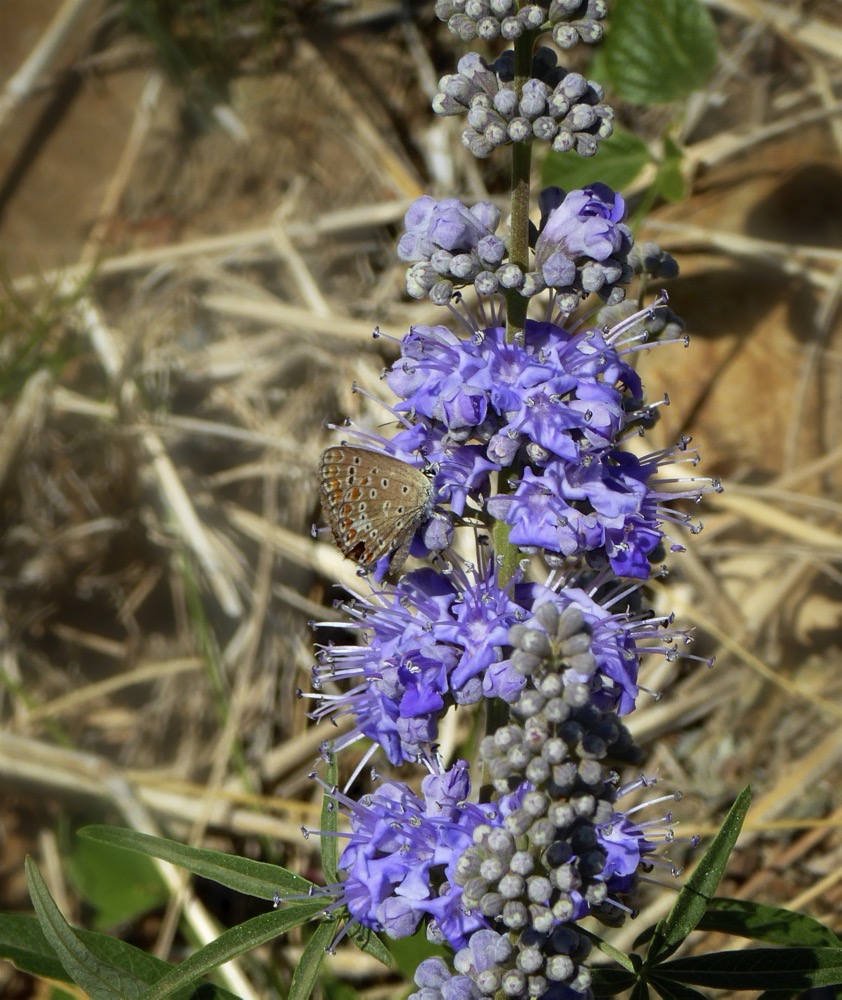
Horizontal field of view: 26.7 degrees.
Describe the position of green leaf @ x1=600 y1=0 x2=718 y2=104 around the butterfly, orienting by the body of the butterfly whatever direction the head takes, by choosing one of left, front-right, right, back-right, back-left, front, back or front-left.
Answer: front-left

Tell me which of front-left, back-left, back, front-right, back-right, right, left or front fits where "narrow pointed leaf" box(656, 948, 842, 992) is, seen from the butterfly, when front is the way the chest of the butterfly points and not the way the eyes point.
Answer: front

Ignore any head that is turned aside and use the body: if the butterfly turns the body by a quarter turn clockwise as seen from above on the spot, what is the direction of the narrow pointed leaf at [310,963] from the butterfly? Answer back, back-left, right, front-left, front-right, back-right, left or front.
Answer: front-right

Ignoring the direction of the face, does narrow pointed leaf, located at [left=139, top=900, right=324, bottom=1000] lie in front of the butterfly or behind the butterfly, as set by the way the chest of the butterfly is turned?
behind

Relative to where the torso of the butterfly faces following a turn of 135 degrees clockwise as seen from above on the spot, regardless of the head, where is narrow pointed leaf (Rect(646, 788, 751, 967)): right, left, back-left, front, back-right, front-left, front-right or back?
back-left

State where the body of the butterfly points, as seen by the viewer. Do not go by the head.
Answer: to the viewer's right

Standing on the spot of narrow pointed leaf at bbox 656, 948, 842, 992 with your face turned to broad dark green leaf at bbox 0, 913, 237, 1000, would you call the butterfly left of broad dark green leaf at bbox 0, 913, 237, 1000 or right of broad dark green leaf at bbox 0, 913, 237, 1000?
right

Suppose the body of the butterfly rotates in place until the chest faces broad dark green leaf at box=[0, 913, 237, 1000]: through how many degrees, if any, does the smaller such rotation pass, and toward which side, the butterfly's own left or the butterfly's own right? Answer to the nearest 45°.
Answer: approximately 180°
